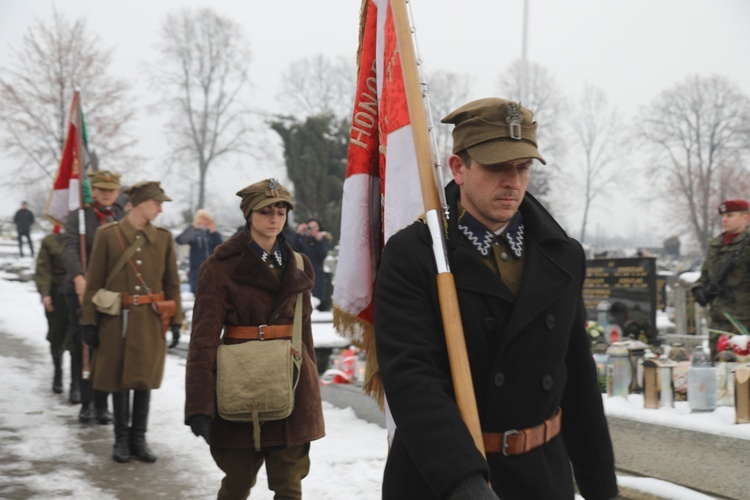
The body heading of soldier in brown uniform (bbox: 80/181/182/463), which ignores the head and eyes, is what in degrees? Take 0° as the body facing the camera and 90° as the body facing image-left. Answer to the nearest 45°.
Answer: approximately 0°

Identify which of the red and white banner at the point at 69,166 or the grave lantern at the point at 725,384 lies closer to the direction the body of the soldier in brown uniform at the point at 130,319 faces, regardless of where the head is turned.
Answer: the grave lantern

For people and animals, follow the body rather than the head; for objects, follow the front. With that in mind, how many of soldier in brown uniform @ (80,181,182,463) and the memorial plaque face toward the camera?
2

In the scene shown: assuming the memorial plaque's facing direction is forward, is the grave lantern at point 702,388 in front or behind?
in front

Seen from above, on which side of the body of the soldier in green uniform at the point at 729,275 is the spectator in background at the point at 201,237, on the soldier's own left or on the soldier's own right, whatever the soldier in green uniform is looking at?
on the soldier's own right

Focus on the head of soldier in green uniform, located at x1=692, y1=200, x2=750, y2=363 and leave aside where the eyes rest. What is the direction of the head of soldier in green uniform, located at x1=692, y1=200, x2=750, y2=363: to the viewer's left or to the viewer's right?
to the viewer's left

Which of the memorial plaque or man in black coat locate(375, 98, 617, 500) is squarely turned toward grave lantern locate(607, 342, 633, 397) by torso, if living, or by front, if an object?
the memorial plaque

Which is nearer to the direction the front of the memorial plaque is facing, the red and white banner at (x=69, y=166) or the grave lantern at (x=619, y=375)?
the grave lantern

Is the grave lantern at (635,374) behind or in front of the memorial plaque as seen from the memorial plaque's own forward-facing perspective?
in front

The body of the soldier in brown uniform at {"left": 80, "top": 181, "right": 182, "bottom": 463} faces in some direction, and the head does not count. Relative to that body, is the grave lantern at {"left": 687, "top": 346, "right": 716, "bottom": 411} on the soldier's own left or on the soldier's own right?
on the soldier's own left
